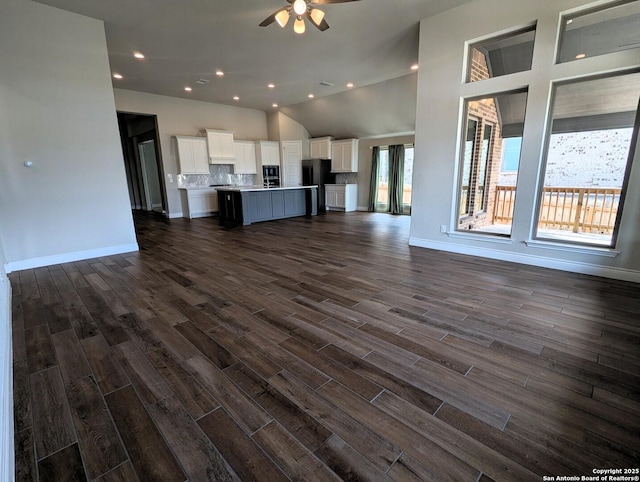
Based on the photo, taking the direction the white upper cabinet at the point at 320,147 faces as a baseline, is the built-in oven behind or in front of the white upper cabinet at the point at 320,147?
in front

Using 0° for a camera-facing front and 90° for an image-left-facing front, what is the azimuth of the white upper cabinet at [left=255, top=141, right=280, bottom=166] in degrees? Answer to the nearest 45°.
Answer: approximately 0°

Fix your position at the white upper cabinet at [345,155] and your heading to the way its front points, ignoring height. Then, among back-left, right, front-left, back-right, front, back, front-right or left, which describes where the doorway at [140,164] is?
front-right

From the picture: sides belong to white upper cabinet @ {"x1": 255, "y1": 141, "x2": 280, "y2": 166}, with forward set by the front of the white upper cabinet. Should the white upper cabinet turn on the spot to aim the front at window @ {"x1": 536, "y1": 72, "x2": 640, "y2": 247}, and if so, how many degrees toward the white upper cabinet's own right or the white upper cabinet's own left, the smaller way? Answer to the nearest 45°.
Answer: approximately 45° to the white upper cabinet's own left

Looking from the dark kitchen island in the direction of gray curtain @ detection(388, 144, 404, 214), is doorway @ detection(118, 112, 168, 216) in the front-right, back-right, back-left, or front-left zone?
back-left

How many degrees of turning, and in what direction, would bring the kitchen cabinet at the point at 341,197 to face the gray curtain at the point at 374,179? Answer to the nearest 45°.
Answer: approximately 135° to its left

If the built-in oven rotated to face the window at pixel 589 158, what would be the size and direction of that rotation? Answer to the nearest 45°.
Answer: approximately 45° to its left

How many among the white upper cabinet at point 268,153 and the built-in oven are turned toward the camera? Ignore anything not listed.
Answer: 2

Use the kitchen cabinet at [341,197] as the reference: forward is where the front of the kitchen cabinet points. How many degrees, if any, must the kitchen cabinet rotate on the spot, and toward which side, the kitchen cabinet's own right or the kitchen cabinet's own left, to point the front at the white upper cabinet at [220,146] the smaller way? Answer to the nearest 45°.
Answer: approximately 45° to the kitchen cabinet's own right

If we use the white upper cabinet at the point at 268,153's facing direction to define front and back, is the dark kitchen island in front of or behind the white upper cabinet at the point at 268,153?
in front

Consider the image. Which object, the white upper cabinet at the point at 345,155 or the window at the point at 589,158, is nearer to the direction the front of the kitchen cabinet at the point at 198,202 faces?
the window

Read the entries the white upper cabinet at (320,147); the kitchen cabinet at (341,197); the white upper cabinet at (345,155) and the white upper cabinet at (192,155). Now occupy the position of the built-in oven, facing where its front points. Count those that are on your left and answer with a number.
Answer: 3

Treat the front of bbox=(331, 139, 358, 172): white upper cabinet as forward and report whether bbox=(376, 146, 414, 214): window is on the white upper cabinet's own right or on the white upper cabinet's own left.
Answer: on the white upper cabinet's own left

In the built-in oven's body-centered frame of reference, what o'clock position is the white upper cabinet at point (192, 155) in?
The white upper cabinet is roughly at 2 o'clock from the built-in oven.
